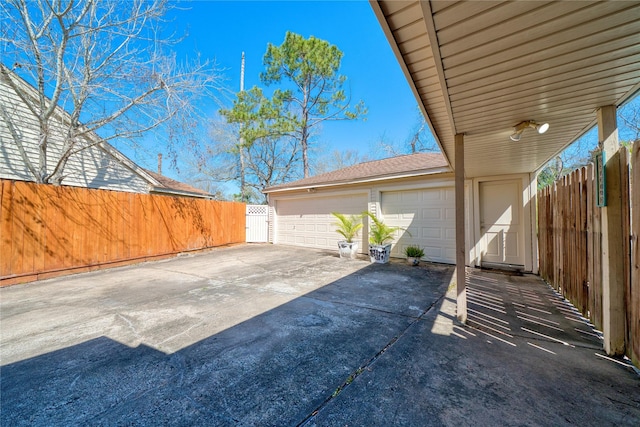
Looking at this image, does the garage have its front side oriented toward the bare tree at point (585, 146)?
no

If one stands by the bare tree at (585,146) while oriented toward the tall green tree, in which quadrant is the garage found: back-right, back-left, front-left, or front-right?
front-left

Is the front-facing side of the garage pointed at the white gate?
no

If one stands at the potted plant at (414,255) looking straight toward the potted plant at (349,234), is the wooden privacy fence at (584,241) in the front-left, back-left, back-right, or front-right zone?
back-left

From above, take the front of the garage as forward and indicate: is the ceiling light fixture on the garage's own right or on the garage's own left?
on the garage's own left

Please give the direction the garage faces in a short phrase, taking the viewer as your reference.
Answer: facing the viewer and to the left of the viewer

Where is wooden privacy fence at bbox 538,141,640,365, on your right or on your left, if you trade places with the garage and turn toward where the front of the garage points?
on your left

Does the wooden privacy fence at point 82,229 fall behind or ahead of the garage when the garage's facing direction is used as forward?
ahead
